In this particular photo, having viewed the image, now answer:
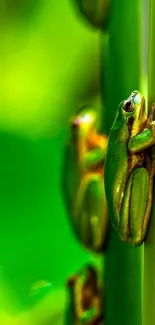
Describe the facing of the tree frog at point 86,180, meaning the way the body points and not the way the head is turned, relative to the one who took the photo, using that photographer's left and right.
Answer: facing to the right of the viewer

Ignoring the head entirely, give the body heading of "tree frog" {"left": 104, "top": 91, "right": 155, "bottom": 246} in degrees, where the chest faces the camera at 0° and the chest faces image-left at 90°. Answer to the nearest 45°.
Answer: approximately 270°

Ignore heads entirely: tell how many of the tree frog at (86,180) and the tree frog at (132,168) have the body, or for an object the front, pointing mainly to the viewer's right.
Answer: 2

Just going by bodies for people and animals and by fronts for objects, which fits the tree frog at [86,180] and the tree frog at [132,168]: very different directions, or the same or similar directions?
same or similar directions
